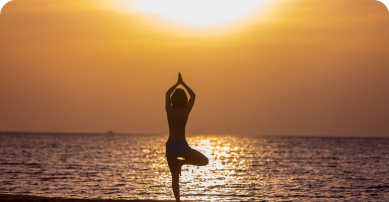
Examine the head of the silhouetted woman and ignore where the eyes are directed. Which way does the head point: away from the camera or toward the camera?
away from the camera

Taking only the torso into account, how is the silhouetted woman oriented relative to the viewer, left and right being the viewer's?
facing away from the viewer
